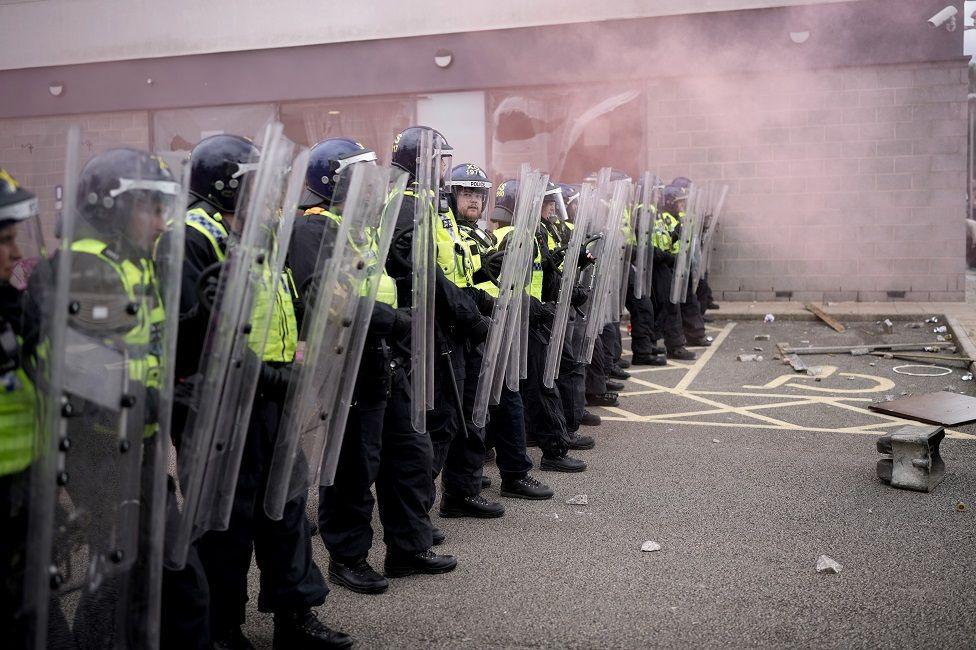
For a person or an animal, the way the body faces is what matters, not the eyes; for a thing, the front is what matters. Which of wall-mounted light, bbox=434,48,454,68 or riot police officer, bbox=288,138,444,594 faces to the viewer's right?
the riot police officer

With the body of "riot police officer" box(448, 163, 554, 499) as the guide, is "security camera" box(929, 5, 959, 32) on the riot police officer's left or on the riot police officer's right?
on the riot police officer's left

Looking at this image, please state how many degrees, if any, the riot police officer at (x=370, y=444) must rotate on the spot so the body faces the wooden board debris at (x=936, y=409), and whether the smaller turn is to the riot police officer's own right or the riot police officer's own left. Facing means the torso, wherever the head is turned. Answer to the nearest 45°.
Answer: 0° — they already face it

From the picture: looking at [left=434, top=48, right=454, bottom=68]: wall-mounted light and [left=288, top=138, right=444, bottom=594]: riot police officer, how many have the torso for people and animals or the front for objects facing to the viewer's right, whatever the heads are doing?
1

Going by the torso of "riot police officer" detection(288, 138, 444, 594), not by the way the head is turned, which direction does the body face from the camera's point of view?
to the viewer's right

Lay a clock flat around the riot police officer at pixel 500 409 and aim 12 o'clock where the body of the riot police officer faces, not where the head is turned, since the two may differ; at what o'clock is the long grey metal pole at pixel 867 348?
The long grey metal pole is roughly at 9 o'clock from the riot police officer.

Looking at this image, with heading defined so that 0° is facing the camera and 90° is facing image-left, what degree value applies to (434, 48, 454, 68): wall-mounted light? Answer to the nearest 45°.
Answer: approximately 0°

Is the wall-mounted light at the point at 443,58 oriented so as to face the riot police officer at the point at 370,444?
yes

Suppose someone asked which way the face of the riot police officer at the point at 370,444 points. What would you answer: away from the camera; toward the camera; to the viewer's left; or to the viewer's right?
to the viewer's right

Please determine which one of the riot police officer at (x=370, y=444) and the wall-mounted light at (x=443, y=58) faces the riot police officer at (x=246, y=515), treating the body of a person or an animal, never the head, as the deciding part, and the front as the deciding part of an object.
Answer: the wall-mounted light

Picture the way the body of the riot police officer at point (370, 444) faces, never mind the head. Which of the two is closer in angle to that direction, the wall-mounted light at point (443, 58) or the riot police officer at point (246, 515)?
the wall-mounted light

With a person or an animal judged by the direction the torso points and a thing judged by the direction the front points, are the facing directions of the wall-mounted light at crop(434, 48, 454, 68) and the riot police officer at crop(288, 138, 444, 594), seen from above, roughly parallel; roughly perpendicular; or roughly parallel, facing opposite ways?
roughly perpendicular

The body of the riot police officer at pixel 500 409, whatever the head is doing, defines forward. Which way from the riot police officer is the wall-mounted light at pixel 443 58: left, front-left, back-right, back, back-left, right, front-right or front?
back-left
